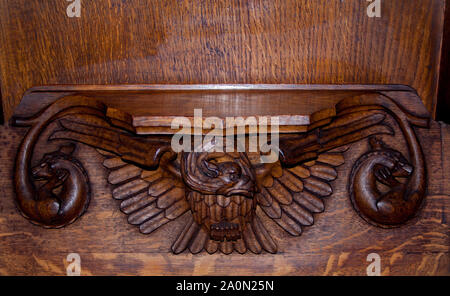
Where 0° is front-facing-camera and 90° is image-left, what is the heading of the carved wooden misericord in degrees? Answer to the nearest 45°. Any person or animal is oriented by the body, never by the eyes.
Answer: approximately 0°
